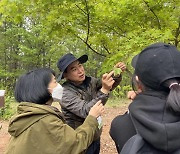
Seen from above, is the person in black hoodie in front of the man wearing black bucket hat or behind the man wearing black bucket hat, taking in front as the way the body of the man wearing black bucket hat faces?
in front

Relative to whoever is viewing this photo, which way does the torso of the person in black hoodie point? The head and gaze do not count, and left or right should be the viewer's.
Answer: facing away from the viewer and to the left of the viewer

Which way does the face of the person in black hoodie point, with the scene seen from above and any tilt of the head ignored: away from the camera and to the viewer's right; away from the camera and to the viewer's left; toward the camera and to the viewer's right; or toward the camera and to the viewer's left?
away from the camera and to the viewer's left

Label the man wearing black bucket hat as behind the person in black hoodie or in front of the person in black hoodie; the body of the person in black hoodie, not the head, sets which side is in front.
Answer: in front

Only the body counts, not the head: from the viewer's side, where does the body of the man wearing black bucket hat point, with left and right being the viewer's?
facing the viewer and to the right of the viewer

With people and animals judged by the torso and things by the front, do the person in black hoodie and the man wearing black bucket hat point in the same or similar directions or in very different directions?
very different directions
